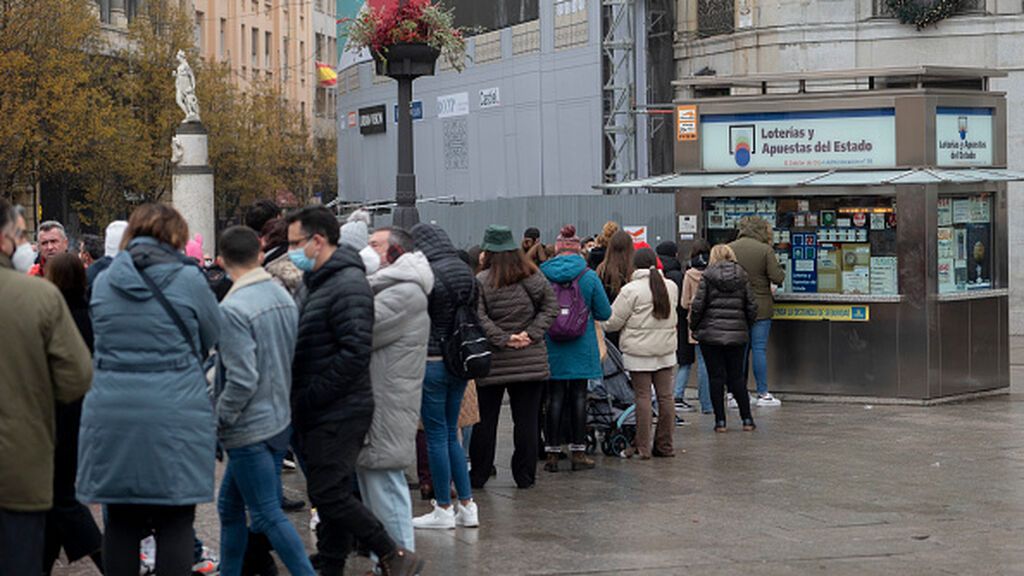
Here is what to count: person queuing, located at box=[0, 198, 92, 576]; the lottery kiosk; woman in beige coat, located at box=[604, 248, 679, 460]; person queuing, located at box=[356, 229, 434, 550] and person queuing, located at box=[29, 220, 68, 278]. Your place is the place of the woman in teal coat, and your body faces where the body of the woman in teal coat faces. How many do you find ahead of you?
2

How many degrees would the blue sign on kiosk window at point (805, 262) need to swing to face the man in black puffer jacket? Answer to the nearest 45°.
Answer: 0° — it already faces them

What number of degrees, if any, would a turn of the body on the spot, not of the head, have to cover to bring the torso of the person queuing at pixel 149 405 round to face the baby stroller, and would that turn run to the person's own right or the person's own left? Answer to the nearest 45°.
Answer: approximately 45° to the person's own right

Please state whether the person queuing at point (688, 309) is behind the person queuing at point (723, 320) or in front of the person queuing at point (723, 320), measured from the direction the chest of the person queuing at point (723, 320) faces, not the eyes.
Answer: in front

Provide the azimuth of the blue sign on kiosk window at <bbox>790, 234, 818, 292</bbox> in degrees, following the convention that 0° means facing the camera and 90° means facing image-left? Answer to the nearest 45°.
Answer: approximately 0°

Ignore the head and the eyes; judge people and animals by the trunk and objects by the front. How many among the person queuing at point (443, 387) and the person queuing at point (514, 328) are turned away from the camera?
1

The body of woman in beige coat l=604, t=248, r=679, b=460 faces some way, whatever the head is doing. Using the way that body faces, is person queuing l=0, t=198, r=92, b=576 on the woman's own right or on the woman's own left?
on the woman's own left

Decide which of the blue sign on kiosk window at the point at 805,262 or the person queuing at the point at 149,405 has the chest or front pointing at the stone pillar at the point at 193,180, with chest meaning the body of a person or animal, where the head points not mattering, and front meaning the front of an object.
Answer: the person queuing

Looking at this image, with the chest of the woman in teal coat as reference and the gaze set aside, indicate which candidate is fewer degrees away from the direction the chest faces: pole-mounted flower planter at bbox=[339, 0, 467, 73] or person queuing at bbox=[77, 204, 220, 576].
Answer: the pole-mounted flower planter

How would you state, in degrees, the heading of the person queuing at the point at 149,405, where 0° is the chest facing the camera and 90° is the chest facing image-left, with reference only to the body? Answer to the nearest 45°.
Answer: approximately 180°

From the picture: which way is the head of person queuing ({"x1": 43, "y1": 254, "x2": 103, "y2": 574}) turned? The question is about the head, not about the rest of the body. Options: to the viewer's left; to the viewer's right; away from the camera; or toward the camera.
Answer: away from the camera

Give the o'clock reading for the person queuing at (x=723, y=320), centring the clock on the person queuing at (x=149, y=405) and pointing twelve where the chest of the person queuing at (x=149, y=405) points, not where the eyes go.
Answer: the person queuing at (x=723, y=320) is roughly at 1 o'clock from the person queuing at (x=149, y=405).
